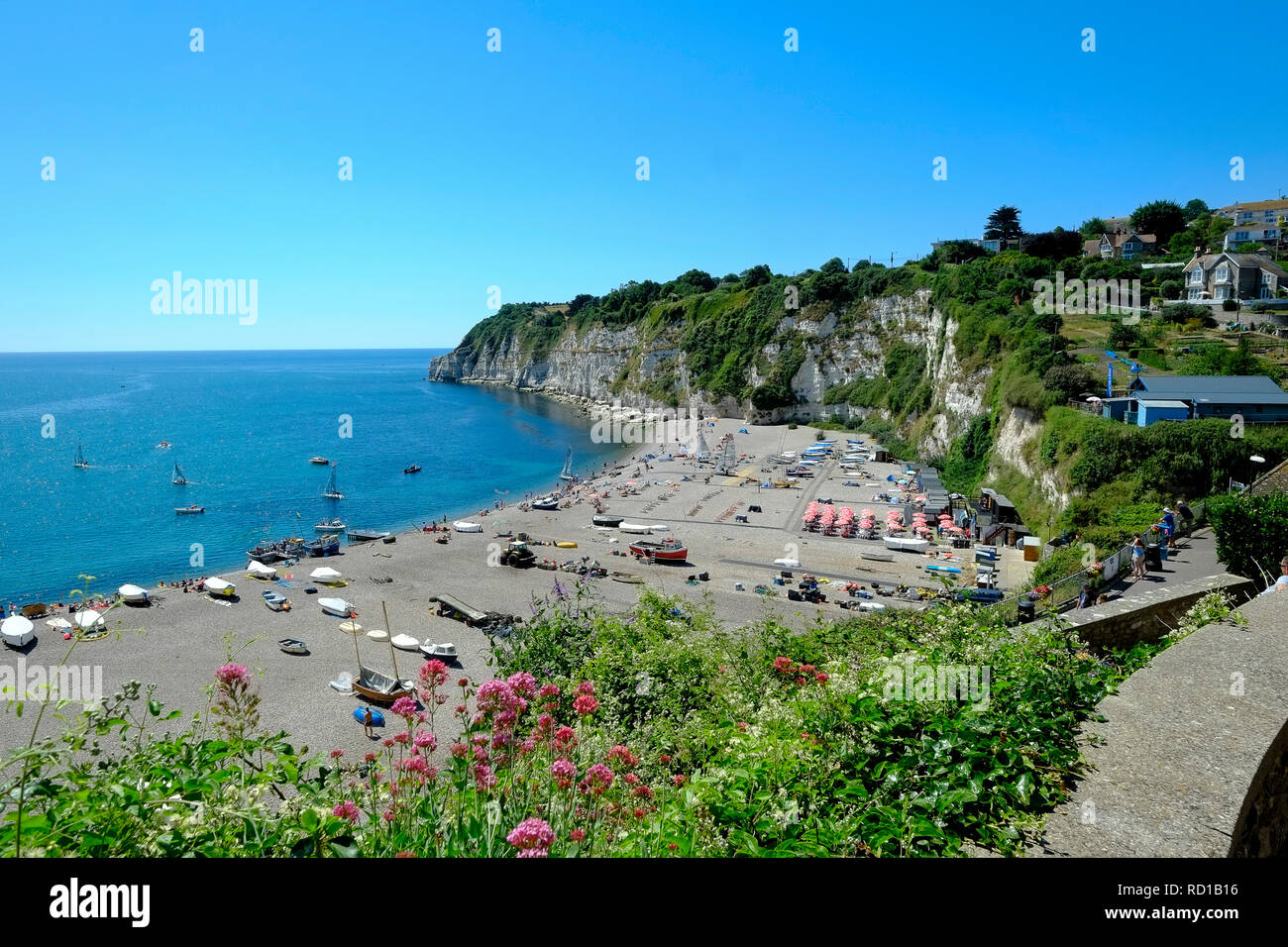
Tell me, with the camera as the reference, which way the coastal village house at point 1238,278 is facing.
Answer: facing the viewer and to the left of the viewer

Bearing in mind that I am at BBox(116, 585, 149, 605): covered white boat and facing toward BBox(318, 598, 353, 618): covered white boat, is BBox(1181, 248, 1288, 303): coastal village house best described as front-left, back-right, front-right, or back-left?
front-left

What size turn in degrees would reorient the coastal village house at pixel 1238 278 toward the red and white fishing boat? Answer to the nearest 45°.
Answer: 0° — it already faces it

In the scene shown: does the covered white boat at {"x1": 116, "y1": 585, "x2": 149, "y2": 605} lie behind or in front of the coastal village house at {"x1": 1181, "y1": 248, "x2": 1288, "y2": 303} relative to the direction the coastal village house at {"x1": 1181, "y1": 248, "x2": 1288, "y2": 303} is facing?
in front

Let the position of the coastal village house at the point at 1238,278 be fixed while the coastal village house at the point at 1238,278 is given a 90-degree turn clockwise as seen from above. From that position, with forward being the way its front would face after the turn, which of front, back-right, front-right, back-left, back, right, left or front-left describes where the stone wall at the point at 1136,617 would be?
back-left

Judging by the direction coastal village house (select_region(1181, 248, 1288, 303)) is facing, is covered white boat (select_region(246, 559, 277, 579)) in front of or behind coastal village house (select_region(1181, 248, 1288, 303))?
in front

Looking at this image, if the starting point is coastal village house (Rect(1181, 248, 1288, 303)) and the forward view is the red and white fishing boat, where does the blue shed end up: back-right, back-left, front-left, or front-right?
front-left

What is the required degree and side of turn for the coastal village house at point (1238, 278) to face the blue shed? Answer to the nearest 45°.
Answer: approximately 45° to its left

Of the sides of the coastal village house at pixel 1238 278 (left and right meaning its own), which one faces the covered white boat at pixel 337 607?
front
